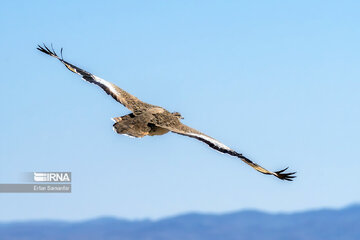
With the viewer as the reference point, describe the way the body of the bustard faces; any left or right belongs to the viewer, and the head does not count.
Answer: facing away from the viewer and to the right of the viewer
